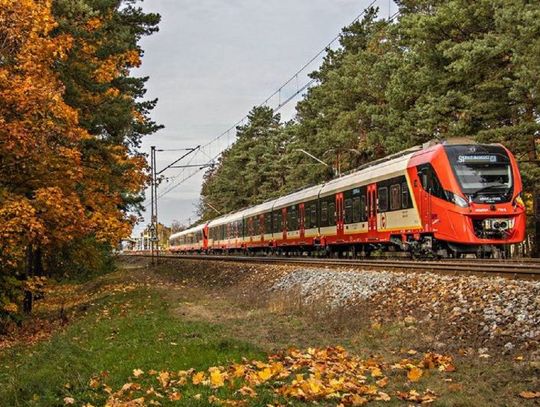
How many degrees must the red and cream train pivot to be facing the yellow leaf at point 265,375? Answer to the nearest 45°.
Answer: approximately 45° to its right

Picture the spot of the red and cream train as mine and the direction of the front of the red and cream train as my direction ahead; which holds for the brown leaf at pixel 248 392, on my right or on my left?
on my right

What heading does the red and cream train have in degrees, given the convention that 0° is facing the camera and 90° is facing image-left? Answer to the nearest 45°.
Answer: approximately 315°

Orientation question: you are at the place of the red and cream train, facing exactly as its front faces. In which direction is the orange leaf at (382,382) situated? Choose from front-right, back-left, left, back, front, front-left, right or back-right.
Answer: front-right

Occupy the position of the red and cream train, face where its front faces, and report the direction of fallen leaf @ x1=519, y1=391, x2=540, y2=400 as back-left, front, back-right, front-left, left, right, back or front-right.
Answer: front-right

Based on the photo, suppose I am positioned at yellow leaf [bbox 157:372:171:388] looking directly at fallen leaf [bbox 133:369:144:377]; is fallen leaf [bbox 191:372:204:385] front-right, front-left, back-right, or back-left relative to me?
back-right

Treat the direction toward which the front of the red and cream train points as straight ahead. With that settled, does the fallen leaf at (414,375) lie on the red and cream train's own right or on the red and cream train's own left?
on the red and cream train's own right

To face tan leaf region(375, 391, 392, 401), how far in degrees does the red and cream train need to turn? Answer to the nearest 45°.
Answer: approximately 45° to its right

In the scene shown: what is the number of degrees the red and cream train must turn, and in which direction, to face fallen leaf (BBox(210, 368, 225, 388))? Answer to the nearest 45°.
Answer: approximately 45° to its right

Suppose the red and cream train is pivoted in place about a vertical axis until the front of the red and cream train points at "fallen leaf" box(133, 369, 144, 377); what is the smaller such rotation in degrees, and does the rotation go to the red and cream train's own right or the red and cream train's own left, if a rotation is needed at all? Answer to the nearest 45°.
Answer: approximately 90° to the red and cream train's own right

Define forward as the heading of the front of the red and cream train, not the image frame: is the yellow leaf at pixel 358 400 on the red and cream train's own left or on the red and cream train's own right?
on the red and cream train's own right

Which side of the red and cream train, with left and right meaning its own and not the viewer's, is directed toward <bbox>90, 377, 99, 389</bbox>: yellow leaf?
right
